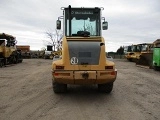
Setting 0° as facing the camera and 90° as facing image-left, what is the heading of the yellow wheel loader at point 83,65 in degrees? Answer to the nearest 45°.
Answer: approximately 180°

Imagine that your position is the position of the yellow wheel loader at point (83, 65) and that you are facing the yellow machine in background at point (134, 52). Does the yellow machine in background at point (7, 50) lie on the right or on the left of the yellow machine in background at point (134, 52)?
left

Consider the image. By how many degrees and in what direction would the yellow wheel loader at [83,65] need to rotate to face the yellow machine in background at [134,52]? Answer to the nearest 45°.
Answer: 0° — it already faces it

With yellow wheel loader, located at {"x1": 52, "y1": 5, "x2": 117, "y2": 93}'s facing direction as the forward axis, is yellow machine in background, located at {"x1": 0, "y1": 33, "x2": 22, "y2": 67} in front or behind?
in front
